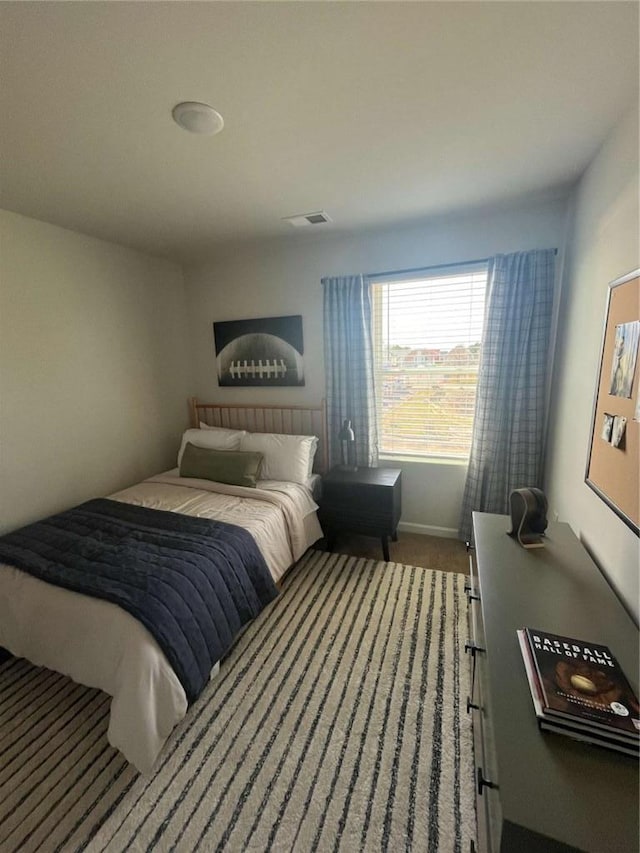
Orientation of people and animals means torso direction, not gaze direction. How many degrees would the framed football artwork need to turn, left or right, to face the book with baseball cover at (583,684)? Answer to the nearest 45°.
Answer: approximately 45° to its left

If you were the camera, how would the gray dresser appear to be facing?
facing to the left of the viewer

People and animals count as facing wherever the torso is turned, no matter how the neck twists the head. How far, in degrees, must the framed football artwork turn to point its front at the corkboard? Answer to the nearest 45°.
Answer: approximately 90° to its left

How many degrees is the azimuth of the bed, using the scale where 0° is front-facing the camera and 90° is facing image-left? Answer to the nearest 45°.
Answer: approximately 45°

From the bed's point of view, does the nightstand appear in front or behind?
behind

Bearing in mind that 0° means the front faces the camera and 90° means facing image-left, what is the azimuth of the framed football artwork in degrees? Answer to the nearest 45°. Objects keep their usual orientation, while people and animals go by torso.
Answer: approximately 45°
